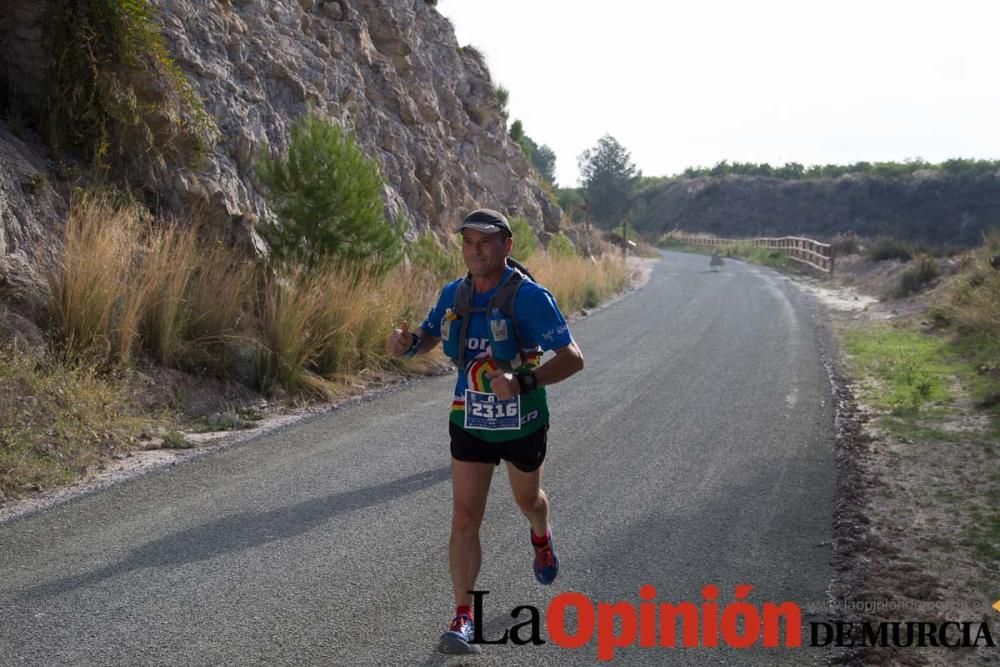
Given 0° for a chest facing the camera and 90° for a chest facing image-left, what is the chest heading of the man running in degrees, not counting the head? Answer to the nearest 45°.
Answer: approximately 45°

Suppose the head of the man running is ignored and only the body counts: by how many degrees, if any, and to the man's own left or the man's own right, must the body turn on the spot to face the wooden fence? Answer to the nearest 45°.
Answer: approximately 135° to the man's own right

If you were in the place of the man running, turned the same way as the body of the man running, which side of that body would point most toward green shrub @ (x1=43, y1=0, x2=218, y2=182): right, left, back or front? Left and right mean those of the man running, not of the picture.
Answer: right

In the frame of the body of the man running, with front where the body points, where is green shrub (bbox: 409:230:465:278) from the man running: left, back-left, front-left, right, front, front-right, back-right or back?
back-right

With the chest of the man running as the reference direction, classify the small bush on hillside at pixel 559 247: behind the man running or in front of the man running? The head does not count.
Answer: behind

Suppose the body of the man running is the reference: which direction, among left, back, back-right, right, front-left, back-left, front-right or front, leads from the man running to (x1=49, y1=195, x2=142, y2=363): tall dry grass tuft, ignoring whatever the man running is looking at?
right

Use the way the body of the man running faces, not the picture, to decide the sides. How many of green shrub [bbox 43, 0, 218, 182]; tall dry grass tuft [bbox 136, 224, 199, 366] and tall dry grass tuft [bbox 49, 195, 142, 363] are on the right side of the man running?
3

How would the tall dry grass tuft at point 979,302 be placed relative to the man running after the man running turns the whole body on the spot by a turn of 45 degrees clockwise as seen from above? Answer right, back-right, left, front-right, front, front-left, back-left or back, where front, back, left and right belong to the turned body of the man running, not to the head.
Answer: back-right

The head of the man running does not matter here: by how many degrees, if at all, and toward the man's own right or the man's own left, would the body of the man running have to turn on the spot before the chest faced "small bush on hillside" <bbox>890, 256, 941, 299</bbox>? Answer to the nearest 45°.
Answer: approximately 180°

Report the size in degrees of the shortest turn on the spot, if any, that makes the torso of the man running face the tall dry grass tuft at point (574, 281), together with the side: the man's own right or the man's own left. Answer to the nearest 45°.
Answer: approximately 135° to the man's own right
